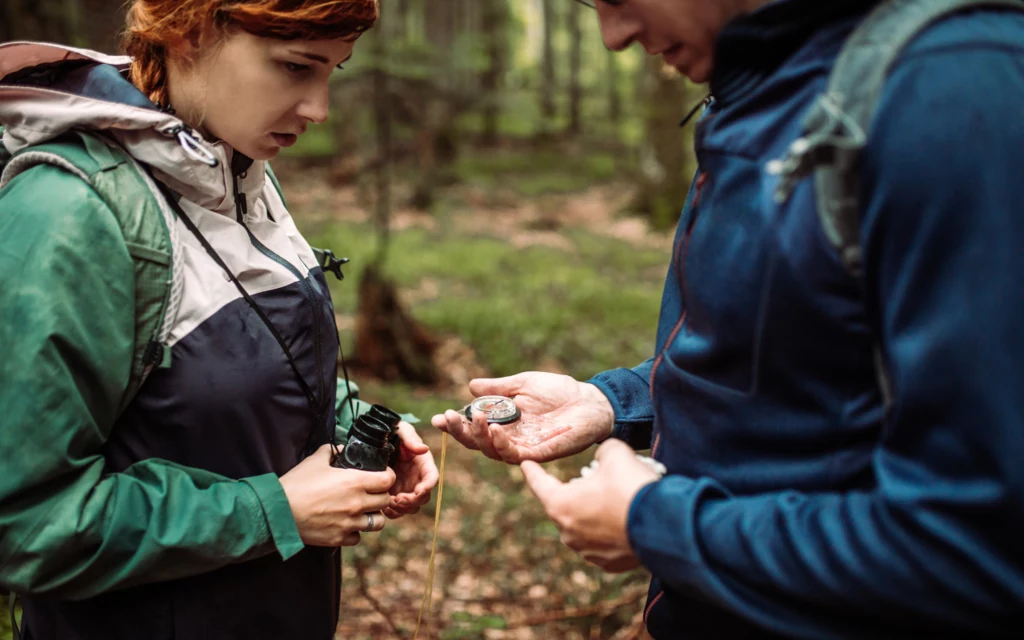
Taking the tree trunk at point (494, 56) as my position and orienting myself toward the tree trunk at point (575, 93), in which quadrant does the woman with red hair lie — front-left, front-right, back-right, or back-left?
back-right

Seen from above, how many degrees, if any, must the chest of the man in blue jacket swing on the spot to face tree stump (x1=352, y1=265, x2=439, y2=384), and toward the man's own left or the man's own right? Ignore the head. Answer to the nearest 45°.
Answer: approximately 45° to the man's own right

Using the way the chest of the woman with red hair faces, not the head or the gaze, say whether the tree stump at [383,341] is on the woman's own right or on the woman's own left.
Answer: on the woman's own left

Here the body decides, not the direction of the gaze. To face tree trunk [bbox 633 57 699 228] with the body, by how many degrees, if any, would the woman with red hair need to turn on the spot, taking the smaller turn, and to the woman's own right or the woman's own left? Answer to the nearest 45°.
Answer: approximately 90° to the woman's own left

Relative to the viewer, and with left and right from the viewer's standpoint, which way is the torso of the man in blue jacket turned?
facing to the left of the viewer

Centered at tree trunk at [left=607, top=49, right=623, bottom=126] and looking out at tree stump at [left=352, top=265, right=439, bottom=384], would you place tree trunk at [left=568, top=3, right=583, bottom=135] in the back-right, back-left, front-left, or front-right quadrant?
front-right

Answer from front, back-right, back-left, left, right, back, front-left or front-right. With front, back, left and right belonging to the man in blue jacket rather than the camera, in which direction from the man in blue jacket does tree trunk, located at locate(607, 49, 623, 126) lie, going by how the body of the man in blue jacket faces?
right

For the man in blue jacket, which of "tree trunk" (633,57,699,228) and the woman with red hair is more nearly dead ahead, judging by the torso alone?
the woman with red hair

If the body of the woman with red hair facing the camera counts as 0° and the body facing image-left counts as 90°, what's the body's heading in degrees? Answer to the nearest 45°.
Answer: approximately 315°

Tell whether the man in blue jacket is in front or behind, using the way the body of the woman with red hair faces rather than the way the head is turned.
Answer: in front

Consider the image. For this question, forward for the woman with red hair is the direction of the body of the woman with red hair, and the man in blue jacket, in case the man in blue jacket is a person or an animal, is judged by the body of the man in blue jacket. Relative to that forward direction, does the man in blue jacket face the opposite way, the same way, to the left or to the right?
the opposite way

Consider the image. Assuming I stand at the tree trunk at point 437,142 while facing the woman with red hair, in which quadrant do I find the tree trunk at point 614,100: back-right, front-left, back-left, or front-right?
back-left

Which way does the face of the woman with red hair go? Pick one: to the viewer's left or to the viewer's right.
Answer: to the viewer's right

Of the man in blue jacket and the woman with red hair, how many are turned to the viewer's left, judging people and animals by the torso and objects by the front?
1
